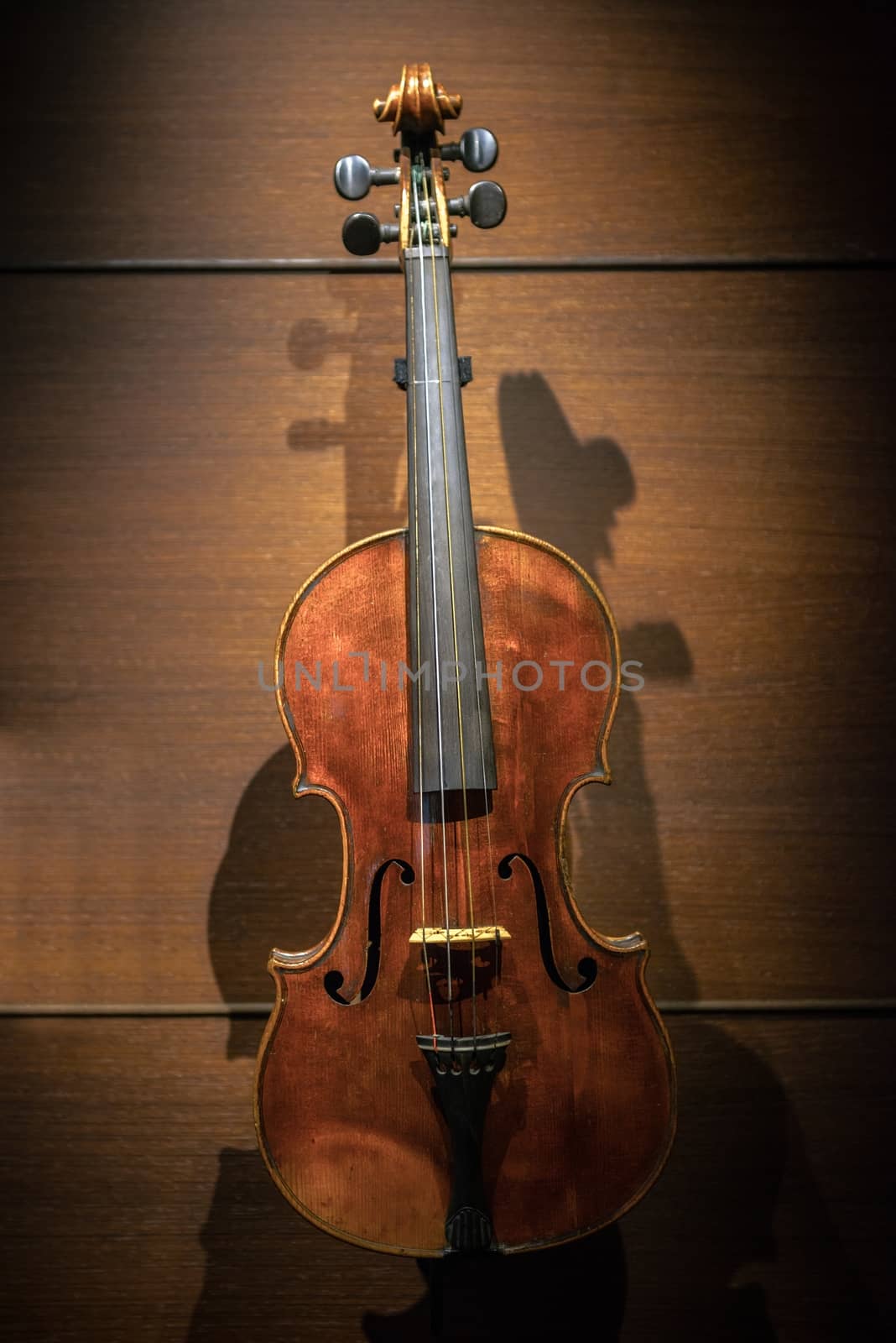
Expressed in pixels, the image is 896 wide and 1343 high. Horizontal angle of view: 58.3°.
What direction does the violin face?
toward the camera
